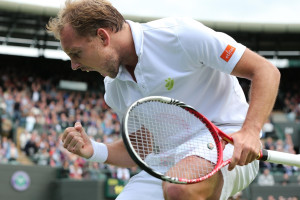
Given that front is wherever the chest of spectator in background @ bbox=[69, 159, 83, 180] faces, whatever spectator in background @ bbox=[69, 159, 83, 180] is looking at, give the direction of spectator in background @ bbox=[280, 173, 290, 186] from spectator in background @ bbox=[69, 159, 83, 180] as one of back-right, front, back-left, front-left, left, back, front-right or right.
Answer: left

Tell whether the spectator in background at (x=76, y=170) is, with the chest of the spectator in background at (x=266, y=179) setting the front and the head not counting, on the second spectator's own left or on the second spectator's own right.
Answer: on the second spectator's own right

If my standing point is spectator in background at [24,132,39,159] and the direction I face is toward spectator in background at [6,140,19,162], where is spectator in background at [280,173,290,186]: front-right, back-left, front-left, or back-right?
back-left

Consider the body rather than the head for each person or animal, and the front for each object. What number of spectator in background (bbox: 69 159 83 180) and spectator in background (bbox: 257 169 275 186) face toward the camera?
2

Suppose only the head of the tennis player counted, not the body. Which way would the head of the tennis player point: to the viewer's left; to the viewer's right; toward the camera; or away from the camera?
to the viewer's left

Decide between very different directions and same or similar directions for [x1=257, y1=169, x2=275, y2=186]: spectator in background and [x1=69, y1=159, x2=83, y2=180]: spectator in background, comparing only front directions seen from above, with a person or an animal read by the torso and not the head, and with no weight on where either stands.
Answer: same or similar directions

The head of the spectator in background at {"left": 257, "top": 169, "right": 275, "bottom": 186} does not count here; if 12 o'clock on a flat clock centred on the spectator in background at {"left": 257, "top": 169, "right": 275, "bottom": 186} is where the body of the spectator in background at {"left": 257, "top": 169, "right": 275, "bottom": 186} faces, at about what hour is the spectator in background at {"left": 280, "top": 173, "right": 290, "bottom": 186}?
the spectator in background at {"left": 280, "top": 173, "right": 290, "bottom": 186} is roughly at 8 o'clock from the spectator in background at {"left": 257, "top": 169, "right": 275, "bottom": 186}.

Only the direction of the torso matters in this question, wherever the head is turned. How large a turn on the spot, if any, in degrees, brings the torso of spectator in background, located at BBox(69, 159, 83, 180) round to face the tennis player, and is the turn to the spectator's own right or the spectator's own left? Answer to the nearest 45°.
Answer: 0° — they already face them

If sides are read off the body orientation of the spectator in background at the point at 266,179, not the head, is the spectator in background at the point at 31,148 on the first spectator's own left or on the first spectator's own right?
on the first spectator's own right

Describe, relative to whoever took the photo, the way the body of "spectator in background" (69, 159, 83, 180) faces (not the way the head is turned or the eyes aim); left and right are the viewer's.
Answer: facing the viewer

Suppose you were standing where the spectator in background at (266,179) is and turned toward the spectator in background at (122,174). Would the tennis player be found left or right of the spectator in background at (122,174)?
left

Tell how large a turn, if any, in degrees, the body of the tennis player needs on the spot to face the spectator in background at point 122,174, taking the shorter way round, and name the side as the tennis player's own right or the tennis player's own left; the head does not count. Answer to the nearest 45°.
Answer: approximately 135° to the tennis player's own right

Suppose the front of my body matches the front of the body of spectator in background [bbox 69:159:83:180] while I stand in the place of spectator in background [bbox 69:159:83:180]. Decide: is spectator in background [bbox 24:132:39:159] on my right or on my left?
on my right

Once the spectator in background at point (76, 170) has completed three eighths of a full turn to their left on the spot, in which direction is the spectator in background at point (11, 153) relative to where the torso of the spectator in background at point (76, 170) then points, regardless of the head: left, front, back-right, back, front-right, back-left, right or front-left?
back-left

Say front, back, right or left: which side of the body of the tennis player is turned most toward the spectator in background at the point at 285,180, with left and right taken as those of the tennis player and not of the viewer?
back

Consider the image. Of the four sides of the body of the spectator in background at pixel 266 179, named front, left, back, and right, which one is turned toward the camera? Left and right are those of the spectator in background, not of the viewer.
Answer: front

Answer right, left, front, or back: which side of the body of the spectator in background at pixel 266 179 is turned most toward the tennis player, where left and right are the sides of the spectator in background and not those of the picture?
front
